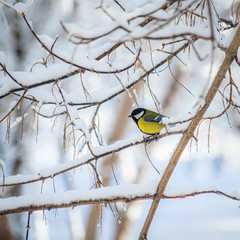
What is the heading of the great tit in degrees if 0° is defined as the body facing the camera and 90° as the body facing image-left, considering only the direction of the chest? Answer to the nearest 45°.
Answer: approximately 90°

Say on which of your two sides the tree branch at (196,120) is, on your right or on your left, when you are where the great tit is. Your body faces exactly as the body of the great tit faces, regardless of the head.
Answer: on your left
